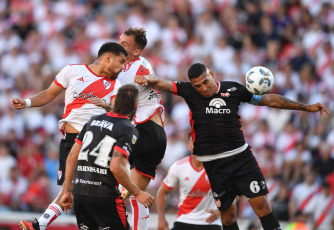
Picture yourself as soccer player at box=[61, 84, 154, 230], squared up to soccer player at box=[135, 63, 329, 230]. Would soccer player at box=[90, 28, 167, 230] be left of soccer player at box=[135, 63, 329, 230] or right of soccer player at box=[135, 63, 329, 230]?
left

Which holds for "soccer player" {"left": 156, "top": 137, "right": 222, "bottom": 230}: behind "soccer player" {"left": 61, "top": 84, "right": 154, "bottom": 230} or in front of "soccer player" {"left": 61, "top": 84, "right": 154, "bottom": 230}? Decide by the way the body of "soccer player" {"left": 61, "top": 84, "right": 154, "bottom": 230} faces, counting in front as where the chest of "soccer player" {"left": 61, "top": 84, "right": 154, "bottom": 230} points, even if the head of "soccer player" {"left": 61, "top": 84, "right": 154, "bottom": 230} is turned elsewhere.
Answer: in front

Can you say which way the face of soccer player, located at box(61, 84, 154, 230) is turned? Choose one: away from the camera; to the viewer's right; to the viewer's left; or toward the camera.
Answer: away from the camera

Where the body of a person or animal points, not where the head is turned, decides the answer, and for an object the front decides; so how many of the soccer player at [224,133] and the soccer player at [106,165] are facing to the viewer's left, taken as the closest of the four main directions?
0

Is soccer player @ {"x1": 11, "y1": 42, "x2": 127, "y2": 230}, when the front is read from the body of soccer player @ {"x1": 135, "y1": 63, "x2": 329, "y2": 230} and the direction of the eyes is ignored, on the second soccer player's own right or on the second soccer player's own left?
on the second soccer player's own right

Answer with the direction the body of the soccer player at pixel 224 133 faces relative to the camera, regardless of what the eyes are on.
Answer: toward the camera

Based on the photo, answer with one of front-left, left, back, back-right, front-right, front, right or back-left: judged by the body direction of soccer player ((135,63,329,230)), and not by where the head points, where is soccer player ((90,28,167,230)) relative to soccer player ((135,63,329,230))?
right

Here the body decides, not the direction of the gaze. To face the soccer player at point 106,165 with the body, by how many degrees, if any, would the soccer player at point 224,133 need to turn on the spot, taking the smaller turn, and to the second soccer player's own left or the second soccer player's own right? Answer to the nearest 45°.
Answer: approximately 45° to the second soccer player's own right
